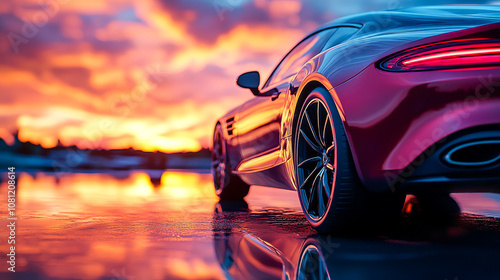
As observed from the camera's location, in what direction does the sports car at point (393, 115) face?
facing away from the viewer and to the left of the viewer
